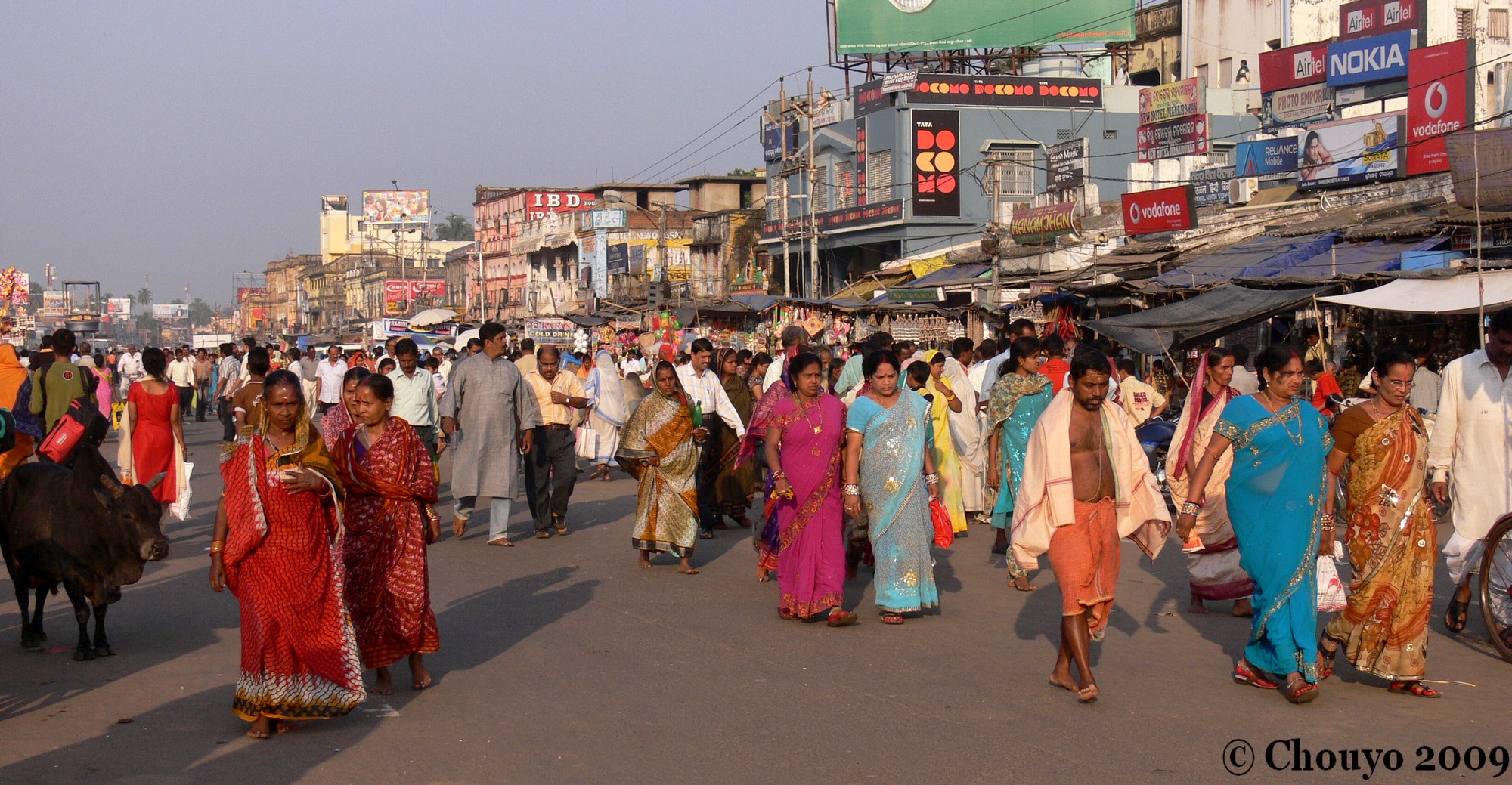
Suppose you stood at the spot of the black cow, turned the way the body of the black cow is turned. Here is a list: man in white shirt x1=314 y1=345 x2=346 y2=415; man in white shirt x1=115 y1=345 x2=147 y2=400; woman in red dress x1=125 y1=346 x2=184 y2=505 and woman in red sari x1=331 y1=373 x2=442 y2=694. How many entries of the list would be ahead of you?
1

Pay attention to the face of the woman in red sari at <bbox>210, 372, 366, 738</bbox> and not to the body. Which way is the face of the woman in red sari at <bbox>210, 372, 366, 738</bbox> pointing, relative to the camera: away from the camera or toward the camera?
toward the camera

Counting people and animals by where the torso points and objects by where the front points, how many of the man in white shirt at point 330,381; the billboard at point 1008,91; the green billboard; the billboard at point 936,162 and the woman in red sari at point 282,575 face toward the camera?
5

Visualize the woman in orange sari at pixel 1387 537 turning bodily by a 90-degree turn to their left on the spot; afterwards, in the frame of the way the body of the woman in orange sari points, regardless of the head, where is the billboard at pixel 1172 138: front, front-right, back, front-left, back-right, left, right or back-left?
front-left

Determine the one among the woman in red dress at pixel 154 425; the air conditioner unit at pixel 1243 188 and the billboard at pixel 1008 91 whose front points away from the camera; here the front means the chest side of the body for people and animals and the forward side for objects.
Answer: the woman in red dress

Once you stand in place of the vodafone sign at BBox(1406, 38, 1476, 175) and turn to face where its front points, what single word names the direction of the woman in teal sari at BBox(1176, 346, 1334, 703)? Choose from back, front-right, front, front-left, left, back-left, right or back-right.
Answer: front-left

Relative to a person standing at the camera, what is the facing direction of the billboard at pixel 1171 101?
facing the viewer and to the left of the viewer

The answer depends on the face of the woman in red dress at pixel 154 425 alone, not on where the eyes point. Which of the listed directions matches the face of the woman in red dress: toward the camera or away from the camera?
away from the camera

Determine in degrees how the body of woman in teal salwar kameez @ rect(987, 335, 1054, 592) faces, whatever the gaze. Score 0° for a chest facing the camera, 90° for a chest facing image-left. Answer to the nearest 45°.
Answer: approximately 315°

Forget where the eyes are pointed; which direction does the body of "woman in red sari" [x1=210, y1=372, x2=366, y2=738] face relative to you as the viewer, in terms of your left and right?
facing the viewer

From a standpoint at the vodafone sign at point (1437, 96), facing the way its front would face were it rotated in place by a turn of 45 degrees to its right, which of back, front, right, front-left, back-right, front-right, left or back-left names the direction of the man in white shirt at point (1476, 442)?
left

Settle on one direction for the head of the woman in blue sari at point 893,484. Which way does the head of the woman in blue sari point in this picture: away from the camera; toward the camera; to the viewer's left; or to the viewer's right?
toward the camera

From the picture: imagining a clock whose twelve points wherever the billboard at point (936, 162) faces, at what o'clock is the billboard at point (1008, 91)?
the billboard at point (1008, 91) is roughly at 8 o'clock from the billboard at point (936, 162).

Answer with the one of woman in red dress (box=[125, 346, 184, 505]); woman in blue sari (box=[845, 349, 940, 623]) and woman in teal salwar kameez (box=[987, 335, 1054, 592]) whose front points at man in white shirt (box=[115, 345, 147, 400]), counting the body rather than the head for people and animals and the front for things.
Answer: the woman in red dress

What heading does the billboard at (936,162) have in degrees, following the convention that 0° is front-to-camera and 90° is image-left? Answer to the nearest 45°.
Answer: approximately 0°

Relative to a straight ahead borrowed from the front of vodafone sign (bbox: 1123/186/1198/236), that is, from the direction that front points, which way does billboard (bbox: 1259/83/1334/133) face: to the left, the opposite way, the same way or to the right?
the same way

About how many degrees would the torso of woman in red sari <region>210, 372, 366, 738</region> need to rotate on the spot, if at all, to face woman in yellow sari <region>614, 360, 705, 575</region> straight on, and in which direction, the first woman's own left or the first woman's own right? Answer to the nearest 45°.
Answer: approximately 135° to the first woman's own left

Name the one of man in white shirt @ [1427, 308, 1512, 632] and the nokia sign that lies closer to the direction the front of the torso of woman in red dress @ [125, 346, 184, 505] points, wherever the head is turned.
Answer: the nokia sign

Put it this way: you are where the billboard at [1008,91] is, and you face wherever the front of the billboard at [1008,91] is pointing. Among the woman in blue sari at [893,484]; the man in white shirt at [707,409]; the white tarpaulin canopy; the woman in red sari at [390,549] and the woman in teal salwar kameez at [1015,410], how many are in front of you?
5

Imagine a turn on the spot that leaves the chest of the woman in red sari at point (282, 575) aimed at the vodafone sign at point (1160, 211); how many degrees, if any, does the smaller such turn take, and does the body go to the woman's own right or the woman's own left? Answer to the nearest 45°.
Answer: approximately 135° to the woman's own left

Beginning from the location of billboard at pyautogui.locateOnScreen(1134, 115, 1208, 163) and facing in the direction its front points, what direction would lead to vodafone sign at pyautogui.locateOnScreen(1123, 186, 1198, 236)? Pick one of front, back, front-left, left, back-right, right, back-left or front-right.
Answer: front-left

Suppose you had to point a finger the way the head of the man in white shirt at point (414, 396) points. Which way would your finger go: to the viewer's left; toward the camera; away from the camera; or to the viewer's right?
toward the camera
